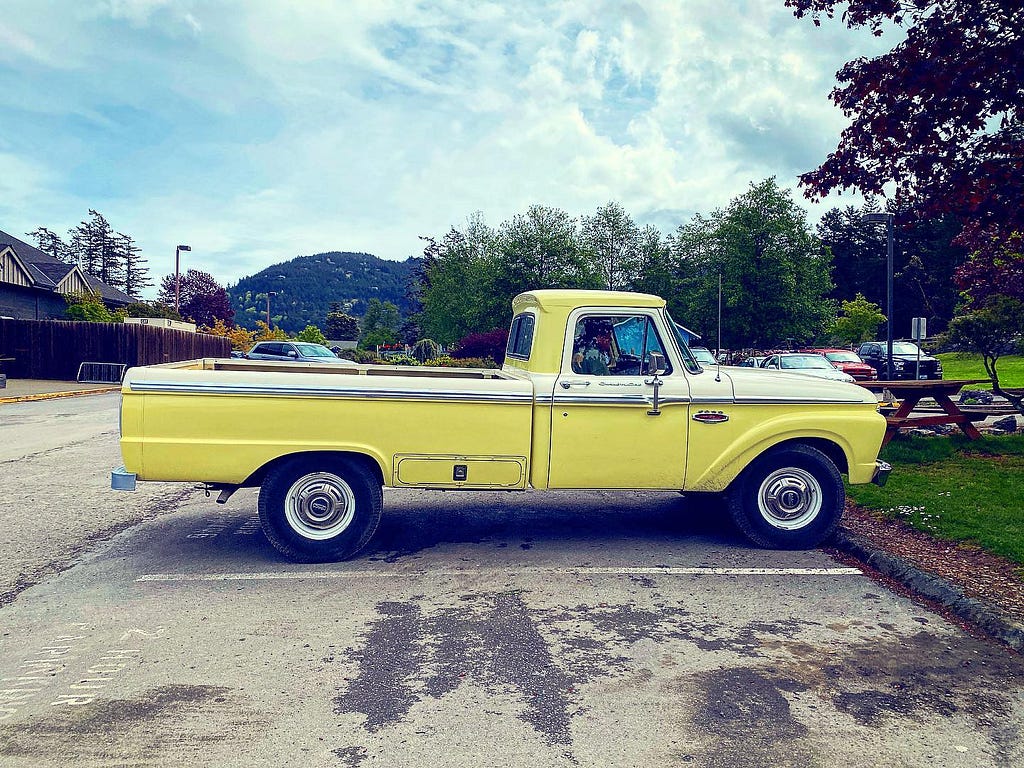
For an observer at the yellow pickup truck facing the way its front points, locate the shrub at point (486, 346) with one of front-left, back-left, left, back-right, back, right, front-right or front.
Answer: left

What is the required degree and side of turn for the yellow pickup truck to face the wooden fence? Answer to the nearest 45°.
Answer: approximately 135° to its left

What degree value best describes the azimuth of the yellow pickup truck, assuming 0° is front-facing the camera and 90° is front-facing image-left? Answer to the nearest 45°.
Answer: approximately 270°

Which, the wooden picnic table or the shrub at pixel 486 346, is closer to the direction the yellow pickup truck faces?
the wooden picnic table

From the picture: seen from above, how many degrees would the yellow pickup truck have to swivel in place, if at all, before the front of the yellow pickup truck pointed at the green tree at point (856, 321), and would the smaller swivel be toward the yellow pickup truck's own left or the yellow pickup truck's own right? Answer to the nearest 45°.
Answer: approximately 45° to the yellow pickup truck's own left

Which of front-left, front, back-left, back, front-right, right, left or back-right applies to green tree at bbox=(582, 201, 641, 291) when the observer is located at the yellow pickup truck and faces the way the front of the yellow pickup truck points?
left

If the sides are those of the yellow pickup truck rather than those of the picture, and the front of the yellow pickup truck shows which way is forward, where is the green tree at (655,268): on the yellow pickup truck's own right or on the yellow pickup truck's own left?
on the yellow pickup truck's own left

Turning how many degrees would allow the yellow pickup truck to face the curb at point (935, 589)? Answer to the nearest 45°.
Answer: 0° — it already faces it

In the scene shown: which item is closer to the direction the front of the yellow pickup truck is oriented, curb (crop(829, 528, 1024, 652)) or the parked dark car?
the curb

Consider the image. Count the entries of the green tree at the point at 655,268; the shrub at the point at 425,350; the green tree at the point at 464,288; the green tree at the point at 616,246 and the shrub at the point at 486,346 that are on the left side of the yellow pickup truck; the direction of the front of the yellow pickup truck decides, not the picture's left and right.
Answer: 5

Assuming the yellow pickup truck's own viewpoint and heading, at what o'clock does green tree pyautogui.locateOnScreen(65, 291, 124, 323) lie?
The green tree is roughly at 8 o'clock from the yellow pickup truck.

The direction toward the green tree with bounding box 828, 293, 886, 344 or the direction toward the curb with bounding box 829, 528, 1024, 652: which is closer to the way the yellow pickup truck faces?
the curb

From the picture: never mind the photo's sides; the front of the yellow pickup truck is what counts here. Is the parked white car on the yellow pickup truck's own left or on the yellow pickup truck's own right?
on the yellow pickup truck's own left

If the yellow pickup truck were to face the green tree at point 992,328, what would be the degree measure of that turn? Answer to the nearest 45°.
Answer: approximately 45° to its left

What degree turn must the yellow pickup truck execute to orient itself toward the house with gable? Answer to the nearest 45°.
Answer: approximately 135° to its left

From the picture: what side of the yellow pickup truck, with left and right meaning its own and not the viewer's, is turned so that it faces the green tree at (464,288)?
left

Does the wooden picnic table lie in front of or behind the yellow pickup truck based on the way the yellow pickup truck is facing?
in front
